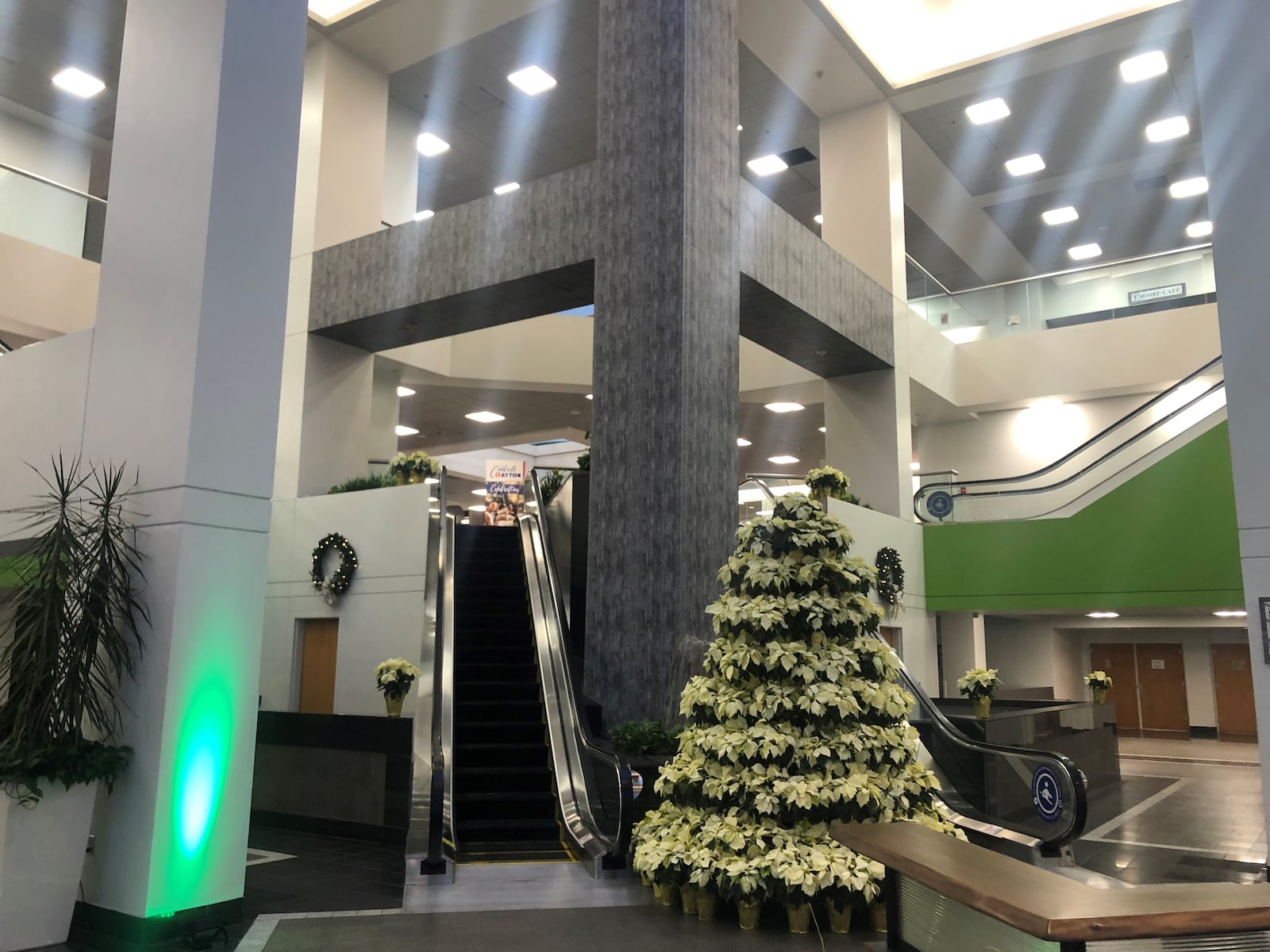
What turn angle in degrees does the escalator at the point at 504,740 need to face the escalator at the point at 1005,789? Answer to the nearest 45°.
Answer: approximately 90° to its left

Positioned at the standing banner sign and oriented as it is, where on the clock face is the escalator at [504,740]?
The escalator is roughly at 12 o'clock from the standing banner sign.

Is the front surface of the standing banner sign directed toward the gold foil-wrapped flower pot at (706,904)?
yes

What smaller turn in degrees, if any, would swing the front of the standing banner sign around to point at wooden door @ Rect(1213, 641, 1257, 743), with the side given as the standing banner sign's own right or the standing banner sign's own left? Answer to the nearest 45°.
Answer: approximately 90° to the standing banner sign's own left

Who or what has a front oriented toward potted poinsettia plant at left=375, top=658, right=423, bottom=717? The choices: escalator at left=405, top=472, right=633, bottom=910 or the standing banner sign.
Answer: the standing banner sign

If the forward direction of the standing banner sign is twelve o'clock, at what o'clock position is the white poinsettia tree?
The white poinsettia tree is roughly at 12 o'clock from the standing banner sign.

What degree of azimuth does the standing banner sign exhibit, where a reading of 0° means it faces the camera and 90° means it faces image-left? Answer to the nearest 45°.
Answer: approximately 0°
